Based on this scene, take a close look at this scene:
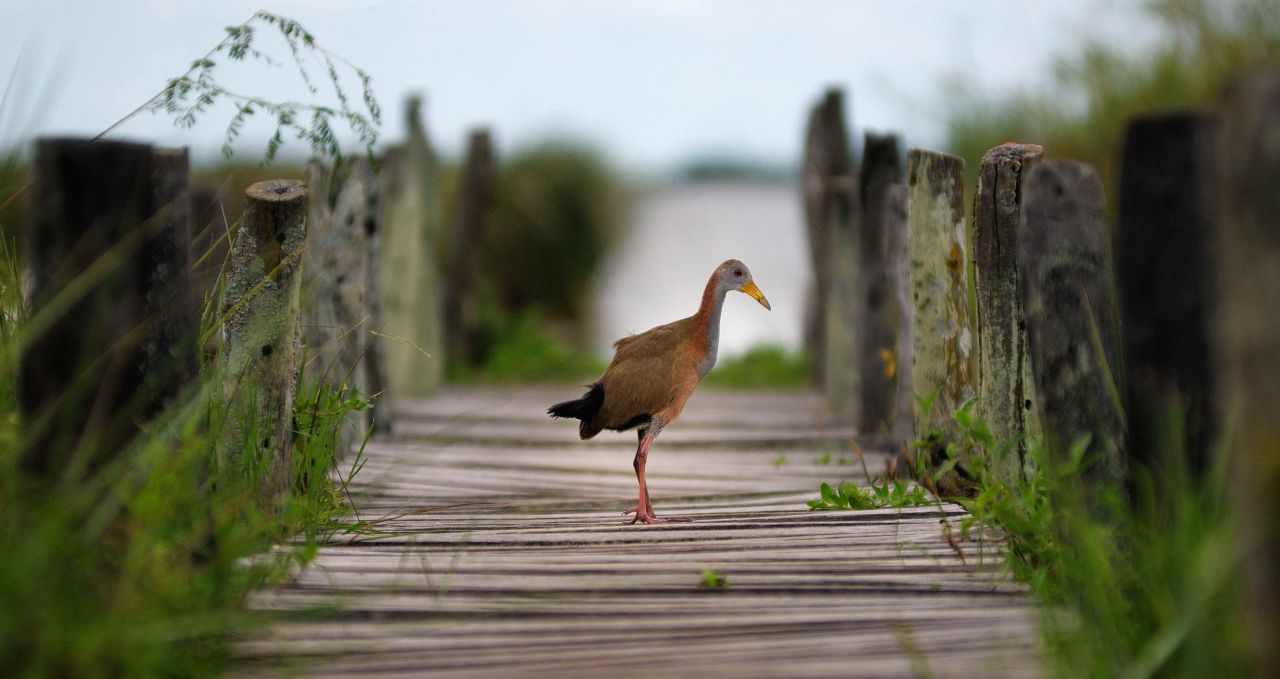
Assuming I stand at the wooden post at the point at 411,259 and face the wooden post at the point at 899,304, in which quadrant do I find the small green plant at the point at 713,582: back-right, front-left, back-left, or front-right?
front-right

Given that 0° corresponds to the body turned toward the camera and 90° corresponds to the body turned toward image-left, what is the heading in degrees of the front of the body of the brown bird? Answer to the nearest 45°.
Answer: approximately 270°

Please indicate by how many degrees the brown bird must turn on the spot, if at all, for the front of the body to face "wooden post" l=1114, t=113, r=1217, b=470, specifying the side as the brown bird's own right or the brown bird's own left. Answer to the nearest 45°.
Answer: approximately 45° to the brown bird's own right

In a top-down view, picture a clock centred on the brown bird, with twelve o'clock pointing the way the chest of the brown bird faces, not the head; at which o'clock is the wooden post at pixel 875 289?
The wooden post is roughly at 10 o'clock from the brown bird.

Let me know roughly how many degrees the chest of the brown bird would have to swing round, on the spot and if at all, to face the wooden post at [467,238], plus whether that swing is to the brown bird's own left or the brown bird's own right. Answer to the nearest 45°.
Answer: approximately 90° to the brown bird's own left

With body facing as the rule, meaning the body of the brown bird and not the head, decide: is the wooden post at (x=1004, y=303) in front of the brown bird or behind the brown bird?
in front

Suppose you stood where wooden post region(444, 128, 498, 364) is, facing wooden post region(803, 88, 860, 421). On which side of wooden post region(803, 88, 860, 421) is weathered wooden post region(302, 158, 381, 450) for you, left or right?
right

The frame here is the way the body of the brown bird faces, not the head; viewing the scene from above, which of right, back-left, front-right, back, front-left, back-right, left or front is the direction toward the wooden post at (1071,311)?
front-right

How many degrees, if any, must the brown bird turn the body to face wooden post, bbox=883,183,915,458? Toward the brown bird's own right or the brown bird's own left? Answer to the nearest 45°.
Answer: approximately 45° to the brown bird's own left

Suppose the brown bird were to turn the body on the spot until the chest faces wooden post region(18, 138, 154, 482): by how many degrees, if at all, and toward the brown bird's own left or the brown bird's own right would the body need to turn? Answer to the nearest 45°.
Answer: approximately 135° to the brown bird's own right

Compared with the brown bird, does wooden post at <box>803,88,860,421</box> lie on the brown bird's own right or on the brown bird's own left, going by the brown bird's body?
on the brown bird's own left

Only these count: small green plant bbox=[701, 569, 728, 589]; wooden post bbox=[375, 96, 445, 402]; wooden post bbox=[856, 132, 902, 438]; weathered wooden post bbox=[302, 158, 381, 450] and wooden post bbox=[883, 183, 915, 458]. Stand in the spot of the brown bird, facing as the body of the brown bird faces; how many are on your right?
1
